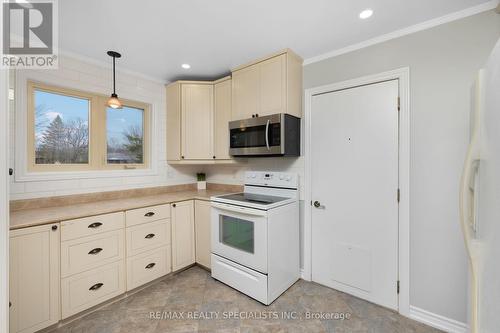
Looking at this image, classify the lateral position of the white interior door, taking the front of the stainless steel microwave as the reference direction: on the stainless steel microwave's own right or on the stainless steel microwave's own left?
on the stainless steel microwave's own left

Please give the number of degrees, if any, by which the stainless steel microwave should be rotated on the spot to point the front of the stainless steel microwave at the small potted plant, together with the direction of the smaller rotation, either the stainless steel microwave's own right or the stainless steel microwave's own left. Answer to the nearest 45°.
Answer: approximately 90° to the stainless steel microwave's own right

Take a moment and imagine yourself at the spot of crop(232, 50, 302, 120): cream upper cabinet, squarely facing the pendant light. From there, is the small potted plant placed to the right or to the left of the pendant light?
right

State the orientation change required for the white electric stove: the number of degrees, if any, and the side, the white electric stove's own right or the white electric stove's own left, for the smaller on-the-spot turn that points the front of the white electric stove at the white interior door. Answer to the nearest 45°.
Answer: approximately 135° to the white electric stove's own left

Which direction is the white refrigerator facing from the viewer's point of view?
to the viewer's left

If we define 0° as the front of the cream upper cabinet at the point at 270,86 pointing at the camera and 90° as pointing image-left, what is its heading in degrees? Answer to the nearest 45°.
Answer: approximately 45°
